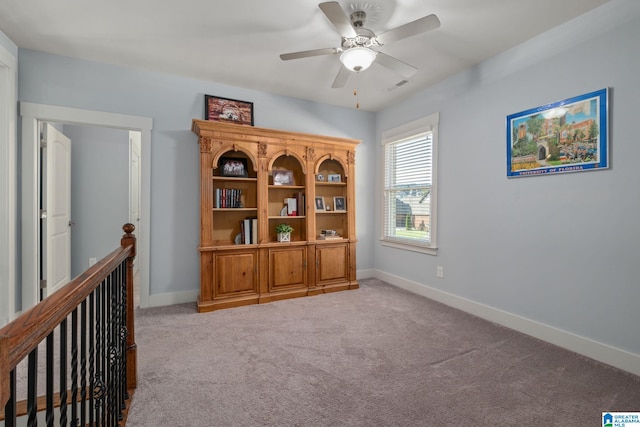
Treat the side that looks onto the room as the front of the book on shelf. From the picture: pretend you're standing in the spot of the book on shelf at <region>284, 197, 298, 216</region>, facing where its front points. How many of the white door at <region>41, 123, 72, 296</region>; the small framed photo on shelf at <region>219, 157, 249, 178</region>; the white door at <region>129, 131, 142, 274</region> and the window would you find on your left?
1

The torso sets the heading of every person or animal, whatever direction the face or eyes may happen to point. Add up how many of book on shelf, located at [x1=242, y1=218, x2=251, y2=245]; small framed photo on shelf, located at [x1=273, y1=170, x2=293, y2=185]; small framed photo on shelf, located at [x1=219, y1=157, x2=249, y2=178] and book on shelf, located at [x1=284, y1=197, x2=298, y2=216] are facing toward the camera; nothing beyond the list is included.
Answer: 4

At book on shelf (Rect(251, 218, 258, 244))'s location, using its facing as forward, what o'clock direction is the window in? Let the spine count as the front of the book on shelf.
The window is roughly at 9 o'clock from the book on shelf.

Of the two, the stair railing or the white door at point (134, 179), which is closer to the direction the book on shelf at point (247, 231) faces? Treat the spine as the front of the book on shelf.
the stair railing

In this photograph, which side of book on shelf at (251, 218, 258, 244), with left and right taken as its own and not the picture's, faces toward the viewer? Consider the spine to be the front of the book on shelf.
front

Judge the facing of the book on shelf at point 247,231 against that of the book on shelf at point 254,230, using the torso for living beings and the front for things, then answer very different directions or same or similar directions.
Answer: same or similar directions

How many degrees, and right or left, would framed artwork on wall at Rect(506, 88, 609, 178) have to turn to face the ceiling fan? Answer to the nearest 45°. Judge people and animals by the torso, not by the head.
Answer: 0° — it already faces it

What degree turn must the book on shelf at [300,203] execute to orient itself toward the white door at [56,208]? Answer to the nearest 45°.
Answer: approximately 90° to its right

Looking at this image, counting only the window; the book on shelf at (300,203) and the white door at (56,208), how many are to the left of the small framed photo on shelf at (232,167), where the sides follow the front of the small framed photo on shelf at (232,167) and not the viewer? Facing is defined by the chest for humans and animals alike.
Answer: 2

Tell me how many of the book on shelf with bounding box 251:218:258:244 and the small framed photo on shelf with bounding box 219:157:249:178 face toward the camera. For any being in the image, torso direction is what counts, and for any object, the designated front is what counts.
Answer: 2

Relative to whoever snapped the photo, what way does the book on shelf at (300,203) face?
facing the viewer

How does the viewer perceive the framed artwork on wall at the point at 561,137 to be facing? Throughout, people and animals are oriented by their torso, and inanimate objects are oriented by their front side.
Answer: facing the viewer and to the left of the viewer

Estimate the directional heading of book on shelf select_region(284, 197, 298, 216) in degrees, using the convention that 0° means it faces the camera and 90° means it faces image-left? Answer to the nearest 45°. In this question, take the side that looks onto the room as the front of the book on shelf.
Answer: approximately 0°

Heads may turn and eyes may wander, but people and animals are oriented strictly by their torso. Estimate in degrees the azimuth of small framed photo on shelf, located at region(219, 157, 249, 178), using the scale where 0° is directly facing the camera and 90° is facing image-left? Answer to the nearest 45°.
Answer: approximately 0°

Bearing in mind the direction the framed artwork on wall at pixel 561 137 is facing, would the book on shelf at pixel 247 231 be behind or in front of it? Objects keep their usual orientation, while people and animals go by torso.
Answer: in front

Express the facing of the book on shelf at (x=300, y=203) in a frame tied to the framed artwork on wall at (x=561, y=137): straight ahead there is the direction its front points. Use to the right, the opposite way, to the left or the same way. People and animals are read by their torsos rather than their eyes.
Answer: to the left

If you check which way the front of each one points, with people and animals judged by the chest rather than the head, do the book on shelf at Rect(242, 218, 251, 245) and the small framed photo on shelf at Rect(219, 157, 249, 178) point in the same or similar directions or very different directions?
same or similar directions

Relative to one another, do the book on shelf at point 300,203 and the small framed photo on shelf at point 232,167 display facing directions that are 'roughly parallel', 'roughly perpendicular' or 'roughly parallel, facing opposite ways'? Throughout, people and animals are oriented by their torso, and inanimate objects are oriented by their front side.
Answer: roughly parallel
